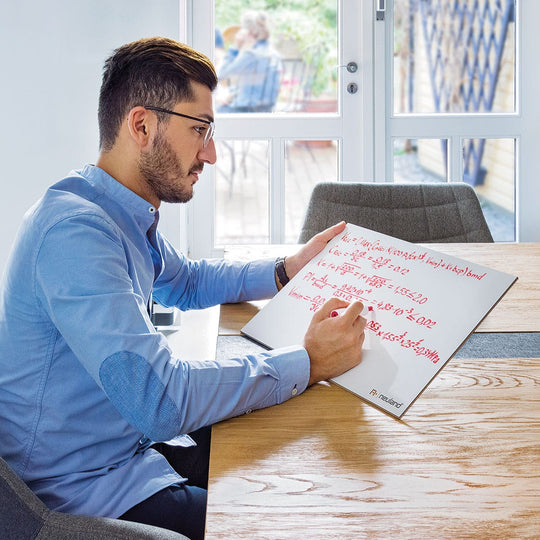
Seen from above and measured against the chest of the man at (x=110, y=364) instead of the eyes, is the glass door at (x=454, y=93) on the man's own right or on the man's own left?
on the man's own left

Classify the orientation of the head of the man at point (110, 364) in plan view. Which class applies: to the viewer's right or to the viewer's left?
to the viewer's right

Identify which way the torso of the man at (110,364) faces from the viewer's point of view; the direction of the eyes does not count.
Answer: to the viewer's right

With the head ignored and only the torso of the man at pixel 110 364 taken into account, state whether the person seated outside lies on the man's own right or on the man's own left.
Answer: on the man's own left

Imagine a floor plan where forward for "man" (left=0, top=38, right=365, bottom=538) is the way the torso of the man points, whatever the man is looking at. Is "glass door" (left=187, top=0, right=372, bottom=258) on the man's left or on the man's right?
on the man's left
